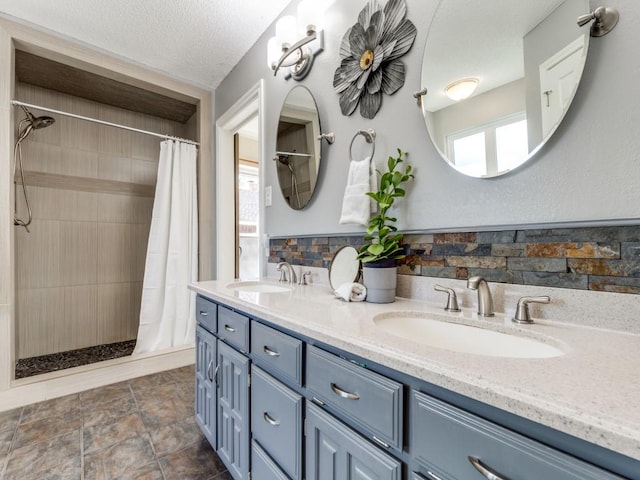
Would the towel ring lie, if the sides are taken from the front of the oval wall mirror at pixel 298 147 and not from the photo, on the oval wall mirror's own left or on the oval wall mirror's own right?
on the oval wall mirror's own left

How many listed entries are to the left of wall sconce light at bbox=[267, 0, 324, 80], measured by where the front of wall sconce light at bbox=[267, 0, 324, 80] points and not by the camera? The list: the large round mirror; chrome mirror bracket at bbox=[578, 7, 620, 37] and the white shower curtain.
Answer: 2

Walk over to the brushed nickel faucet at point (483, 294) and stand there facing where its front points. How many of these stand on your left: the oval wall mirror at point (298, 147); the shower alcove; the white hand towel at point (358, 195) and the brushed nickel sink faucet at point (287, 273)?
0

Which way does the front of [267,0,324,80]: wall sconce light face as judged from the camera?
facing the viewer and to the left of the viewer

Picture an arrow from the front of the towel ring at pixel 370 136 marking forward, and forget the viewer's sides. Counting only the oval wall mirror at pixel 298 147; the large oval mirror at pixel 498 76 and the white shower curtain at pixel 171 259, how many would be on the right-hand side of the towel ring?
2

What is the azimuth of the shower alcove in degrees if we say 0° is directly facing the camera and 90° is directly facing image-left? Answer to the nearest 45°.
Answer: approximately 315°

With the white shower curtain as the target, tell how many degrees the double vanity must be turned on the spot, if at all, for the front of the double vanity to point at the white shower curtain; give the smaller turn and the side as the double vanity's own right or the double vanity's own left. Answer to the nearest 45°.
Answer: approximately 90° to the double vanity's own right

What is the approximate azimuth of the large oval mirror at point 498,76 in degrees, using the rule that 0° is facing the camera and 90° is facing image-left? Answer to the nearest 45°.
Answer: approximately 45°

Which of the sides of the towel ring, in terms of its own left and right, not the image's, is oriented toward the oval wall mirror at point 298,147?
right

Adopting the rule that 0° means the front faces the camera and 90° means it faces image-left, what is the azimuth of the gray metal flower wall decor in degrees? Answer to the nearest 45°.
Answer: approximately 45°

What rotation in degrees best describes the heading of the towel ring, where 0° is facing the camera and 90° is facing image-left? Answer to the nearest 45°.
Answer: approximately 45°
